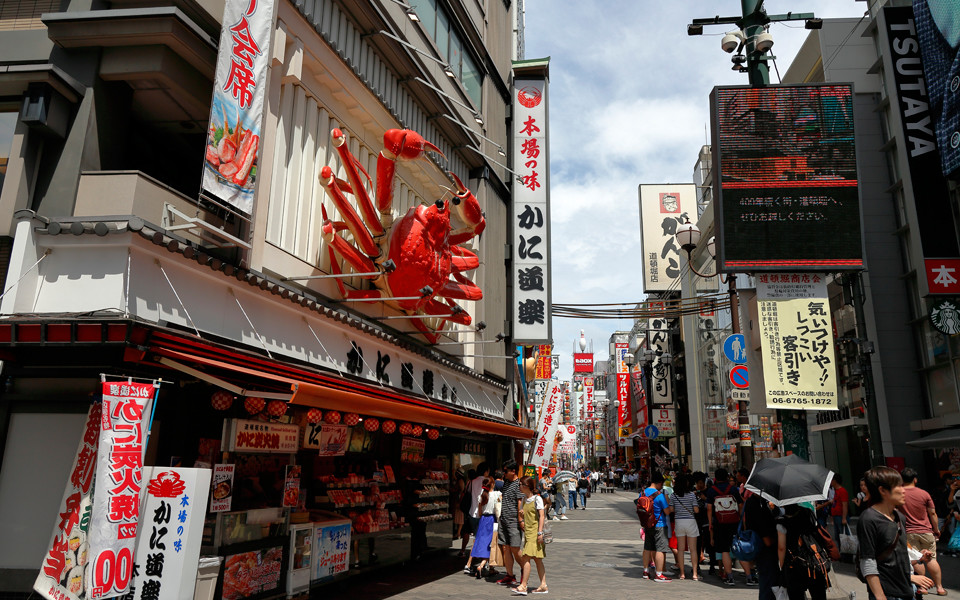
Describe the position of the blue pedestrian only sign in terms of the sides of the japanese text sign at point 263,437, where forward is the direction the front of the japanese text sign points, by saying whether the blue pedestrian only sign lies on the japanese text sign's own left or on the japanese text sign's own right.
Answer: on the japanese text sign's own left

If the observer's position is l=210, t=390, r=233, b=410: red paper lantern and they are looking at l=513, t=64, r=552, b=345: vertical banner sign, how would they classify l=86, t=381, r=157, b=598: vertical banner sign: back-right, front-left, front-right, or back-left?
back-right

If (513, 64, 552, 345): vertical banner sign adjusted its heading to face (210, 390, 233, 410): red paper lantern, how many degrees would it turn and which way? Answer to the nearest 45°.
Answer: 0° — it already faces it

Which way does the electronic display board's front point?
toward the camera

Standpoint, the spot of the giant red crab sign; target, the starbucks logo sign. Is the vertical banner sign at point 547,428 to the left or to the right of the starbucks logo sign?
left

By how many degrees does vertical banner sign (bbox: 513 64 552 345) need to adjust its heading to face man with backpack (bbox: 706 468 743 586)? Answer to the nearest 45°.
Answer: approximately 45° to its left

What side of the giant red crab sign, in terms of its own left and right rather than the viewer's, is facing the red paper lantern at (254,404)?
right

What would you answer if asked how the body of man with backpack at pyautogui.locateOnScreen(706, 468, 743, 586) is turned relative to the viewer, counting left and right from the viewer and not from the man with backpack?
facing away from the viewer

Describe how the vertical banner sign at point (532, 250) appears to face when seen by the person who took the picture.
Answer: facing the viewer

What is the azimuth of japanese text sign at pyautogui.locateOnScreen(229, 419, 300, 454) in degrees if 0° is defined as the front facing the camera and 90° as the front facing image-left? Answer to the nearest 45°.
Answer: approximately 315°

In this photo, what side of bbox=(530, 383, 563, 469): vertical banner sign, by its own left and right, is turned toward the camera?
front

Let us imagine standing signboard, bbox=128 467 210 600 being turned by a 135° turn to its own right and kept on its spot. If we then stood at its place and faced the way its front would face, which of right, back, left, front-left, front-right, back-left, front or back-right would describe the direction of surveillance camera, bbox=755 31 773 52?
back-right

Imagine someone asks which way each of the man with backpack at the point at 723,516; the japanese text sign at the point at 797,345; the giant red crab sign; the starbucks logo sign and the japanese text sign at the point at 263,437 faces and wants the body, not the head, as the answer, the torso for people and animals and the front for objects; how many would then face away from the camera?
1

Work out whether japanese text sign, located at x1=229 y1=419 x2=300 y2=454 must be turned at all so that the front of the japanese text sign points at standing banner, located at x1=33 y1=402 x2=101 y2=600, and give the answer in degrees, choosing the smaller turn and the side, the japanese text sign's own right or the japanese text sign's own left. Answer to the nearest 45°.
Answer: approximately 90° to the japanese text sign's own right

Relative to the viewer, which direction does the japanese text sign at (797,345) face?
toward the camera

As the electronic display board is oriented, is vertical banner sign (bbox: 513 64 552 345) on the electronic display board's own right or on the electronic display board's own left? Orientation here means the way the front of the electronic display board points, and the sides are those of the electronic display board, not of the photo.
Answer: on the electronic display board's own right

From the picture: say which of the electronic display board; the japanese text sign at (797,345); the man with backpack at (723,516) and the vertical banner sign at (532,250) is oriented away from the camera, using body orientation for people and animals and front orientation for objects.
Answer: the man with backpack

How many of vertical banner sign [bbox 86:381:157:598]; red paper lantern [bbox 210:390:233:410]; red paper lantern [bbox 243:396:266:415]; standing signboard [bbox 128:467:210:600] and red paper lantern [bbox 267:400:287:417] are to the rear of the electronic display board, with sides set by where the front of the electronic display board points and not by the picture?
0

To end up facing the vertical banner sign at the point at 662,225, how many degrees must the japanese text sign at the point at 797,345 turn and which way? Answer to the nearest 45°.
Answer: approximately 180°

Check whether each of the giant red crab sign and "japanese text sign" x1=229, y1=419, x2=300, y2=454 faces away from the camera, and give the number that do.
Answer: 0

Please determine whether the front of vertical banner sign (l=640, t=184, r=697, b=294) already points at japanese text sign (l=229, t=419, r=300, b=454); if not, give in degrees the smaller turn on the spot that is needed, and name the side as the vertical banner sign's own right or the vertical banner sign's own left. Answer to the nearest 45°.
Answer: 0° — it already faces it

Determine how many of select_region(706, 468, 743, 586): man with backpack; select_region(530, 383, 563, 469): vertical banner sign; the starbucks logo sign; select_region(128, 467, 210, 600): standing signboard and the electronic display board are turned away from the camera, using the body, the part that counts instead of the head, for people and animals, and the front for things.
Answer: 1

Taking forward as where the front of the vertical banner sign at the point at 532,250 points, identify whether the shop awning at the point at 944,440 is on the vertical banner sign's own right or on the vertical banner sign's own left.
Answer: on the vertical banner sign's own left
